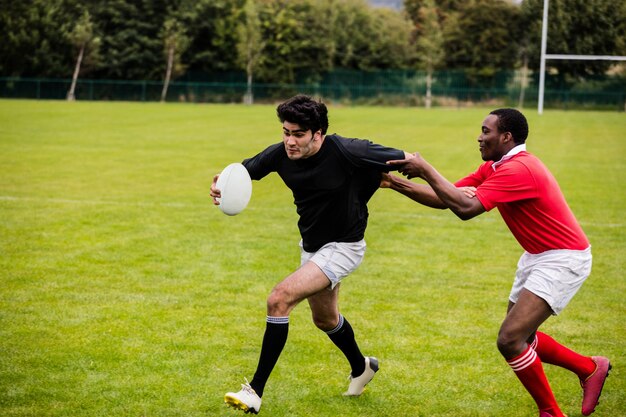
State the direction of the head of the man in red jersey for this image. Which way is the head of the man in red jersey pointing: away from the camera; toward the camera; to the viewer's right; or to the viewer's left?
to the viewer's left

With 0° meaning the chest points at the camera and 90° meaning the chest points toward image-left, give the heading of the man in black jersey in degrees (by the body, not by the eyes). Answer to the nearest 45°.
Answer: approximately 45°

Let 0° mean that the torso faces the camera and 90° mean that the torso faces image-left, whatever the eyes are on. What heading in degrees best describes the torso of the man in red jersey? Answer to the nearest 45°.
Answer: approximately 90°
